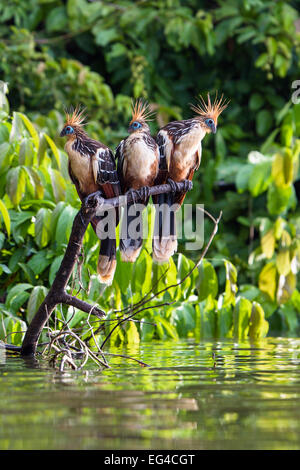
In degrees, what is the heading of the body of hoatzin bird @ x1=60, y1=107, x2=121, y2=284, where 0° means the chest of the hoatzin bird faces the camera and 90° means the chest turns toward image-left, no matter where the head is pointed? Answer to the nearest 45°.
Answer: approximately 45°

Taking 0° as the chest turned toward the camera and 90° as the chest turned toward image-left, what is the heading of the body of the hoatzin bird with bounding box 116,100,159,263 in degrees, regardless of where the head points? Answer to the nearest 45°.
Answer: approximately 0°
